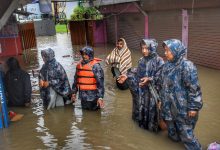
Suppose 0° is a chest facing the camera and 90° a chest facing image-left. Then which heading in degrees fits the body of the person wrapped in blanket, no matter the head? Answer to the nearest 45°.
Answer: approximately 45°

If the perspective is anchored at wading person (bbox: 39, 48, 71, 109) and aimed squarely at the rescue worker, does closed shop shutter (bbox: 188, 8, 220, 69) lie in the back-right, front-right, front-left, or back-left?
front-left

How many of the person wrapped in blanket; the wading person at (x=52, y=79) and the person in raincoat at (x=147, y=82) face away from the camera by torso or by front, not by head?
0

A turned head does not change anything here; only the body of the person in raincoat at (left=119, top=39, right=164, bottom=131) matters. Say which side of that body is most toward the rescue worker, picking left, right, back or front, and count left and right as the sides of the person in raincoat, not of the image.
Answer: right

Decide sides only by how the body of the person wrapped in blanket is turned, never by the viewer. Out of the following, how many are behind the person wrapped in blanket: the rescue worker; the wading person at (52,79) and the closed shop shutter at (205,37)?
1

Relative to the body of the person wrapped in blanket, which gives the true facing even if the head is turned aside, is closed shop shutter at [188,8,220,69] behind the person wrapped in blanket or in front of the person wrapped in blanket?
behind

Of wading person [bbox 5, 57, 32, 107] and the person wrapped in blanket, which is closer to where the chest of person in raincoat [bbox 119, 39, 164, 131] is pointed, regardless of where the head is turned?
the wading person

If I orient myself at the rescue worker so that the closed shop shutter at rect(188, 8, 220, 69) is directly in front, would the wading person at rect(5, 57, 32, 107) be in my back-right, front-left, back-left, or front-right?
back-left

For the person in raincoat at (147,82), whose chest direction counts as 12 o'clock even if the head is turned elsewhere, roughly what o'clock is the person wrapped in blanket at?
The person wrapped in blanket is roughly at 4 o'clock from the person in raincoat.

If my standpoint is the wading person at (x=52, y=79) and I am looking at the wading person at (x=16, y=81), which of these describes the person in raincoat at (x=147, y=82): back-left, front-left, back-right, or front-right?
back-left

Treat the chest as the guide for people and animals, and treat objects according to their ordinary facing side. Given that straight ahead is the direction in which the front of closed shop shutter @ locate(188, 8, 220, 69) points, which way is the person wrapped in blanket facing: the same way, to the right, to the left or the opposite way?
the same way

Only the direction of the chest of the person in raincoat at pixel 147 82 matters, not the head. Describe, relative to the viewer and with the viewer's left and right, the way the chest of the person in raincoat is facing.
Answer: facing the viewer and to the left of the viewer

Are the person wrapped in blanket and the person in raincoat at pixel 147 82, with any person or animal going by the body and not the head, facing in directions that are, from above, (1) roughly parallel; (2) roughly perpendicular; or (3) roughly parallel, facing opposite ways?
roughly parallel

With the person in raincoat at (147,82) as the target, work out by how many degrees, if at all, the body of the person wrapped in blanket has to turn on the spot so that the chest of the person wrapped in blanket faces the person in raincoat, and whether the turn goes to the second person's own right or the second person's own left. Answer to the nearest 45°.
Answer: approximately 45° to the second person's own left

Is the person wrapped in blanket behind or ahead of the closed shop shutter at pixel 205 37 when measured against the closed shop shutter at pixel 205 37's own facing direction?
ahead
